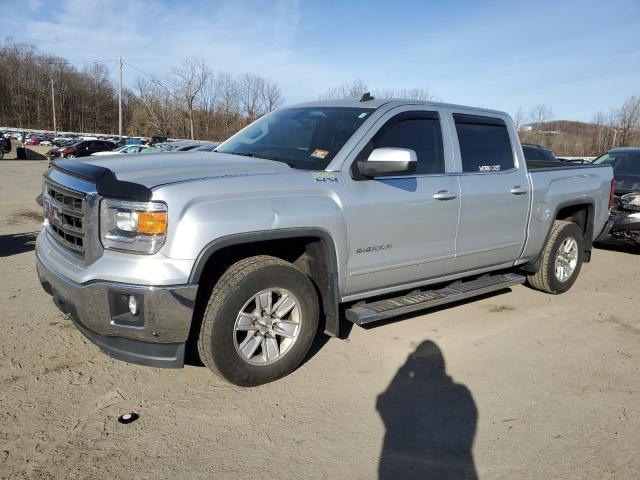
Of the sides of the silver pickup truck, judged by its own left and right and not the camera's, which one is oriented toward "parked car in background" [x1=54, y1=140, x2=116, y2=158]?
right

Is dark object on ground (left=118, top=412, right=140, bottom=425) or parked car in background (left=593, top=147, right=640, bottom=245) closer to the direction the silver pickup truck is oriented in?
the dark object on ground

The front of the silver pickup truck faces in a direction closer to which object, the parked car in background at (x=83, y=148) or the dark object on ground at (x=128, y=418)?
the dark object on ground

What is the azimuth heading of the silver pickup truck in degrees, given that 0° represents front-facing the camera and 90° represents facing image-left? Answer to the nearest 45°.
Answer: approximately 45°

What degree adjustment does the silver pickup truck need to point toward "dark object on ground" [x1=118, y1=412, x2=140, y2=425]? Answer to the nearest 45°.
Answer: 0° — it already faces it

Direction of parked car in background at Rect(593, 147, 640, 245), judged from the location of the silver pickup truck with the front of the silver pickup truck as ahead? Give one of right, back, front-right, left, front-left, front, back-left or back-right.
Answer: back
